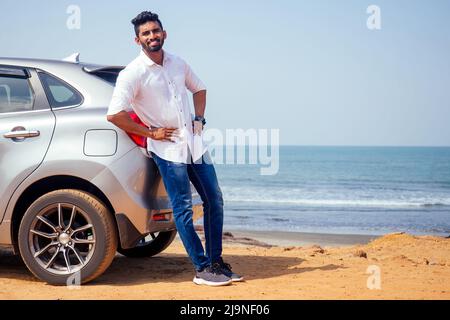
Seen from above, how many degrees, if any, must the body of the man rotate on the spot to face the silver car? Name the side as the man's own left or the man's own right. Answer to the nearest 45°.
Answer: approximately 135° to the man's own right

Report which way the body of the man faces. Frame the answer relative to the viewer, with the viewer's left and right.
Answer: facing the viewer and to the right of the viewer
